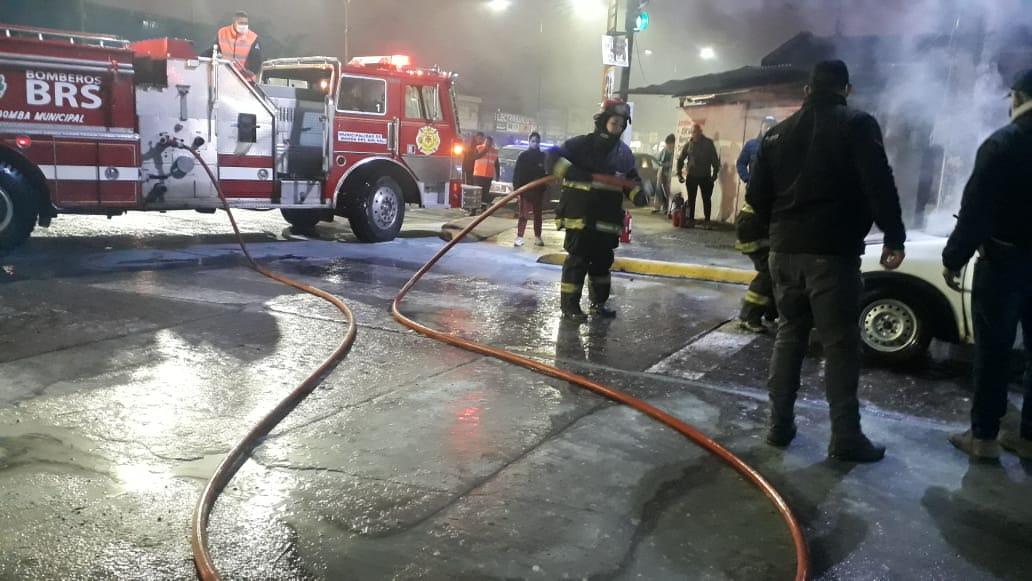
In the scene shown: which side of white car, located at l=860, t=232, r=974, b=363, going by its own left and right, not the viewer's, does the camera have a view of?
left

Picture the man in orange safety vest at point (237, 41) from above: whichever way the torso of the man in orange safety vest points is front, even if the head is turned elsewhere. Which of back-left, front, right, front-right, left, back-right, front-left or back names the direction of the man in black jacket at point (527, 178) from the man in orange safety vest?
left

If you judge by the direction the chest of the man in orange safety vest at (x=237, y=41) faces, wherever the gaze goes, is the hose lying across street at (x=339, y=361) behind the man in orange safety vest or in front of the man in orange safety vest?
in front

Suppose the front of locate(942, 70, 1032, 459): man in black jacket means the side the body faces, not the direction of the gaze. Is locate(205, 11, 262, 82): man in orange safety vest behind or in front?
in front

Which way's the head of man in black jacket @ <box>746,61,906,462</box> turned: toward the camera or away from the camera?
away from the camera

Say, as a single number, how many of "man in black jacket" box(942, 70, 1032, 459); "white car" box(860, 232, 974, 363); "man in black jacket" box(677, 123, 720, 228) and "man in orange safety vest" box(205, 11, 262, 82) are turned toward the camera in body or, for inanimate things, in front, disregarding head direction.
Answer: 2

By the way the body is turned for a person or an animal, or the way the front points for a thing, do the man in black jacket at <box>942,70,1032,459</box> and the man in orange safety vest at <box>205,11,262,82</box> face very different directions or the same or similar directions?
very different directions

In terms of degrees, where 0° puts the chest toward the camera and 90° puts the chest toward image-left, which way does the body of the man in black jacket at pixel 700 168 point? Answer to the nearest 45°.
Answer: approximately 0°

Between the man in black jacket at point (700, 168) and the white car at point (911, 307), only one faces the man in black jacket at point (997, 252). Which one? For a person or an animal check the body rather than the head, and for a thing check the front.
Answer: the man in black jacket at point (700, 168)

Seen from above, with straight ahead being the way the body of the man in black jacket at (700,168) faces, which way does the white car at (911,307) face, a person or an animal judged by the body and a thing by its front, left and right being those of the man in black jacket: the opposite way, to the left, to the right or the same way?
to the right

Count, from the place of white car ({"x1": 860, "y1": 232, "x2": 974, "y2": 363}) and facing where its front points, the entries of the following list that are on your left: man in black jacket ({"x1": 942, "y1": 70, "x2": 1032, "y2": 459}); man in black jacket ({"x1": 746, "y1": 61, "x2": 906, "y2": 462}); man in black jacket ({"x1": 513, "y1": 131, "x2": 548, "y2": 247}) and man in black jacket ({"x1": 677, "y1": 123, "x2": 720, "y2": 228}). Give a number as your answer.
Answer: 2

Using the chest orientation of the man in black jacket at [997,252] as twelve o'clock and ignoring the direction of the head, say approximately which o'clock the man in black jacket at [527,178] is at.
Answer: the man in black jacket at [527,178] is roughly at 12 o'clock from the man in black jacket at [997,252].

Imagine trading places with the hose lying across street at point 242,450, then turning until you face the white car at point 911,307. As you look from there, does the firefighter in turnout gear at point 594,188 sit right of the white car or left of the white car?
left
